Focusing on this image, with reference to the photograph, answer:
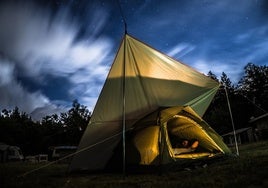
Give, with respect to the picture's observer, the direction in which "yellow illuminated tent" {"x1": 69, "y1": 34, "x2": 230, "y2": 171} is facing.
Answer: facing the viewer and to the right of the viewer
